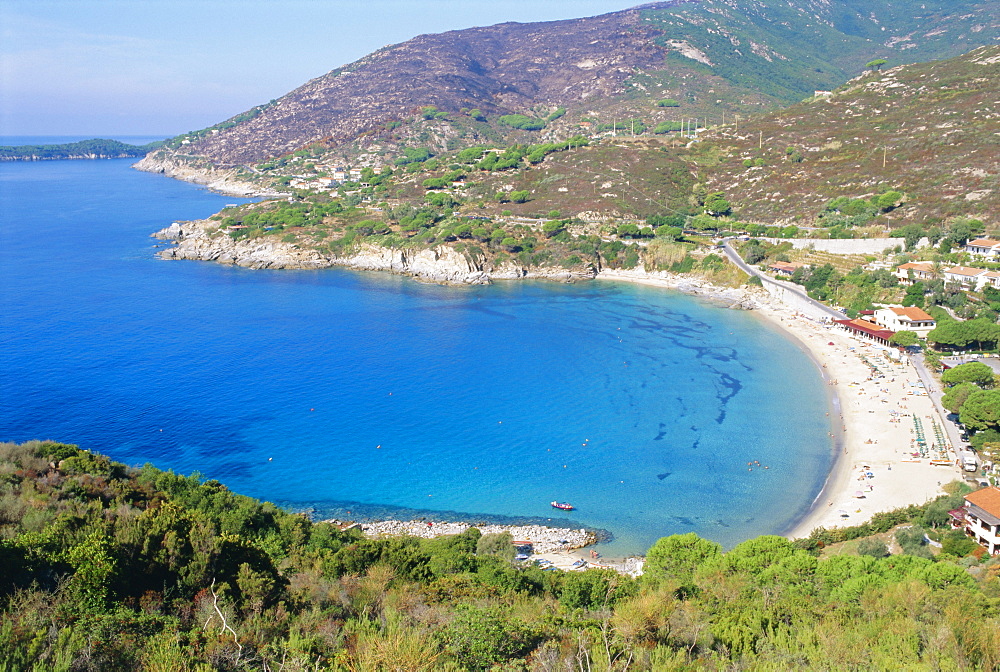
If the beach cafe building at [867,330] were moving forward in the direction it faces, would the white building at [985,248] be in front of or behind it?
behind

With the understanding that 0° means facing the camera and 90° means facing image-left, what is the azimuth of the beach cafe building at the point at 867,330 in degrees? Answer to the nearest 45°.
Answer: approximately 45°

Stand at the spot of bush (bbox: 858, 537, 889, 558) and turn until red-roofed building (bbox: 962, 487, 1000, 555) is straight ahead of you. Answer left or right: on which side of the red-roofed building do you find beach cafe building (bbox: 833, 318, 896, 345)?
left

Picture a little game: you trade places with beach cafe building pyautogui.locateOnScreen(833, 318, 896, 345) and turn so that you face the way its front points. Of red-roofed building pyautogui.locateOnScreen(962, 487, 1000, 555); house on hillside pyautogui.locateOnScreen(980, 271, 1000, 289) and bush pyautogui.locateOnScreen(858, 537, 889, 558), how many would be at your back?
1

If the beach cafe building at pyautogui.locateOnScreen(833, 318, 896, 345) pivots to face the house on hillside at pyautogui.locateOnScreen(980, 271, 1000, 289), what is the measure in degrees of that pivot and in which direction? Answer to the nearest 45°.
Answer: approximately 180°

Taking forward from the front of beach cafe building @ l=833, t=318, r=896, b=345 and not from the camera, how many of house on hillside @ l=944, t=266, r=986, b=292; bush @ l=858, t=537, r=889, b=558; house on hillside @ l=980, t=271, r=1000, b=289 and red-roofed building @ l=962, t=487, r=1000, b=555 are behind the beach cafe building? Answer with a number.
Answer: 2

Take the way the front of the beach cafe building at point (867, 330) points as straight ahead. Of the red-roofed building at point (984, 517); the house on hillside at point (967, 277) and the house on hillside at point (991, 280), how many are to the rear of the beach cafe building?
2

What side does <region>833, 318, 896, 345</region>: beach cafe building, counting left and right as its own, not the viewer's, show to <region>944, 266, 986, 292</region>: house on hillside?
back

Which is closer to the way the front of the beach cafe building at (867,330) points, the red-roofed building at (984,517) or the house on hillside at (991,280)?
the red-roofed building

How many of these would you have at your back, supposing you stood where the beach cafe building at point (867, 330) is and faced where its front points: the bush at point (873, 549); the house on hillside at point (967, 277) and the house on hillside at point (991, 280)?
2

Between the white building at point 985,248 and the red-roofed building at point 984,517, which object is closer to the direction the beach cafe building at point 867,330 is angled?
the red-roofed building

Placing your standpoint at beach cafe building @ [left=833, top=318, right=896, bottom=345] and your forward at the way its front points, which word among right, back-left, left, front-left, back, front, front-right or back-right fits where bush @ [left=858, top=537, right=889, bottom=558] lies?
front-left

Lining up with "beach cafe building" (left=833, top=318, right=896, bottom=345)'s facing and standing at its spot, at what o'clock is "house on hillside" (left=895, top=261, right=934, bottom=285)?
The house on hillside is roughly at 5 o'clock from the beach cafe building.
